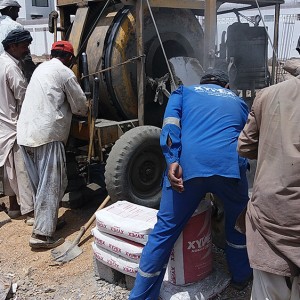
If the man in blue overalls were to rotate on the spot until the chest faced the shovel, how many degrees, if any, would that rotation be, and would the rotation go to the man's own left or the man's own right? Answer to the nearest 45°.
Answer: approximately 45° to the man's own left

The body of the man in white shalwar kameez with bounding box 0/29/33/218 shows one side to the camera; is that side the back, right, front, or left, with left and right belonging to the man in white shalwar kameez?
right

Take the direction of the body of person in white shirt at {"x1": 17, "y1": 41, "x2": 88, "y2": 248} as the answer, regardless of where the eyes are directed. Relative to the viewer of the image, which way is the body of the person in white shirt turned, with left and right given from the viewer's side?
facing away from the viewer and to the right of the viewer

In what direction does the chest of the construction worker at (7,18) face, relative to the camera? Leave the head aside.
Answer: to the viewer's right

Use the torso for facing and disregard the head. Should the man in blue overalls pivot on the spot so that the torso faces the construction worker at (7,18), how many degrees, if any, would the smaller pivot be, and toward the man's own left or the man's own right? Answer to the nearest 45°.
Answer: approximately 45° to the man's own left

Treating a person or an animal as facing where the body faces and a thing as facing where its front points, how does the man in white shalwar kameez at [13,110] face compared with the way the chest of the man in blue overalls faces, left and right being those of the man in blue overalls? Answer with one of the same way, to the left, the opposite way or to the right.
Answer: to the right

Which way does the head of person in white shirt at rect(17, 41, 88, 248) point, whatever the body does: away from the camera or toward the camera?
away from the camera

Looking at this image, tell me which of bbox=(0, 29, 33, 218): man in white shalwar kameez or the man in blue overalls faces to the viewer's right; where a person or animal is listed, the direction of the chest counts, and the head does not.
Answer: the man in white shalwar kameez

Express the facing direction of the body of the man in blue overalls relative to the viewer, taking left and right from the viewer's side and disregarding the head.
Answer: facing away from the viewer
